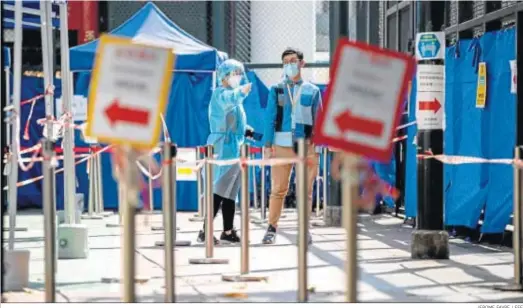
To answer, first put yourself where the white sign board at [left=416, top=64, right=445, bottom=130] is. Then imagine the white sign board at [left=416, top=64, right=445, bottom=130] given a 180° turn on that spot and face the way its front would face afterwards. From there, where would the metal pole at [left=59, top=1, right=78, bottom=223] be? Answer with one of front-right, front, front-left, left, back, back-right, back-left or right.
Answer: left

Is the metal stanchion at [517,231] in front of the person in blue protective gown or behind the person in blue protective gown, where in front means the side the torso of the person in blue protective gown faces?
in front

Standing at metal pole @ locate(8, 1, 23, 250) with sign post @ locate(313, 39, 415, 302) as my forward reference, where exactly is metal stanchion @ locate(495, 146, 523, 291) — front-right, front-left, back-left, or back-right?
front-left

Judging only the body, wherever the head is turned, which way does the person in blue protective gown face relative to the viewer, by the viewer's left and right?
facing the viewer and to the right of the viewer

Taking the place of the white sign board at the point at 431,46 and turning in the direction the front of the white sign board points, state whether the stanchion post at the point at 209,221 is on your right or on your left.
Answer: on your right

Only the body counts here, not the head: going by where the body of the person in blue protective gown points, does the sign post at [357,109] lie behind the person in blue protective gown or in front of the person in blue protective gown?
in front

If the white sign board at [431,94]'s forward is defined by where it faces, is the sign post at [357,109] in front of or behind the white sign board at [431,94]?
in front

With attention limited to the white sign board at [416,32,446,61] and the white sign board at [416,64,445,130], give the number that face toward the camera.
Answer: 2

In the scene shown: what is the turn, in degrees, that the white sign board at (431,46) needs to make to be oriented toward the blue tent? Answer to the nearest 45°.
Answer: approximately 135° to its right

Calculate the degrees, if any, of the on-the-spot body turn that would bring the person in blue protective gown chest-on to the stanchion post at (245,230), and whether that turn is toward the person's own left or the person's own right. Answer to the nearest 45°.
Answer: approximately 45° to the person's own right

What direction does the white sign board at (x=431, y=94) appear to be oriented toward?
toward the camera

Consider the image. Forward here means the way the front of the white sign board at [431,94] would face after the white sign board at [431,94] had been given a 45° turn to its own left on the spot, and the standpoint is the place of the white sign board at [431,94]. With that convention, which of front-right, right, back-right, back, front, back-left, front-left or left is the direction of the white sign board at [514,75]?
left

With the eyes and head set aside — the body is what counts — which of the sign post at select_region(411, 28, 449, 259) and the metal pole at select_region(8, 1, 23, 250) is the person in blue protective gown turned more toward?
the sign post

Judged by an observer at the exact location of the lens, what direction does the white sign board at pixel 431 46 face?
facing the viewer

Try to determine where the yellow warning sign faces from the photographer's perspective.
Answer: facing the viewer and to the left of the viewer
